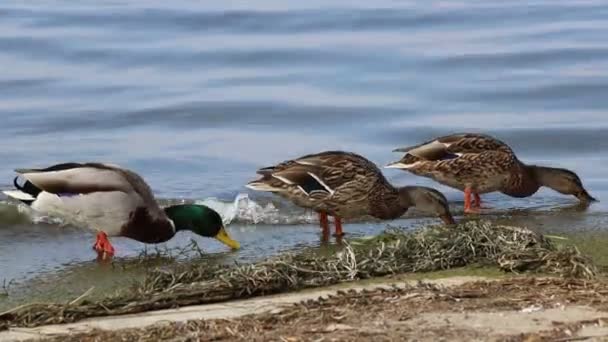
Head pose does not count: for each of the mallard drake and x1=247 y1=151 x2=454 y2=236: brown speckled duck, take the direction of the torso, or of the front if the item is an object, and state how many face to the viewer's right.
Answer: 2

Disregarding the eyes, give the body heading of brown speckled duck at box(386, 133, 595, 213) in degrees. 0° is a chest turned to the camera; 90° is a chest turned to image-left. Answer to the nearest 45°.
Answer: approximately 270°

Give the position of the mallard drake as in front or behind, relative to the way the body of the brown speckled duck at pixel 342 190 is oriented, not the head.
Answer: behind

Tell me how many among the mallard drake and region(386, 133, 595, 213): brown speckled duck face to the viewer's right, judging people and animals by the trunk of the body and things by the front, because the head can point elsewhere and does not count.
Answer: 2

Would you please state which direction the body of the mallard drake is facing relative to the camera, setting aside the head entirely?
to the viewer's right

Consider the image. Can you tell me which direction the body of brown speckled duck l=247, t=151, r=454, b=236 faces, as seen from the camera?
to the viewer's right

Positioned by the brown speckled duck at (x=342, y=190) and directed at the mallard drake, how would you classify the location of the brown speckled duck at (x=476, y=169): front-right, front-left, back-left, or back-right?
back-right
